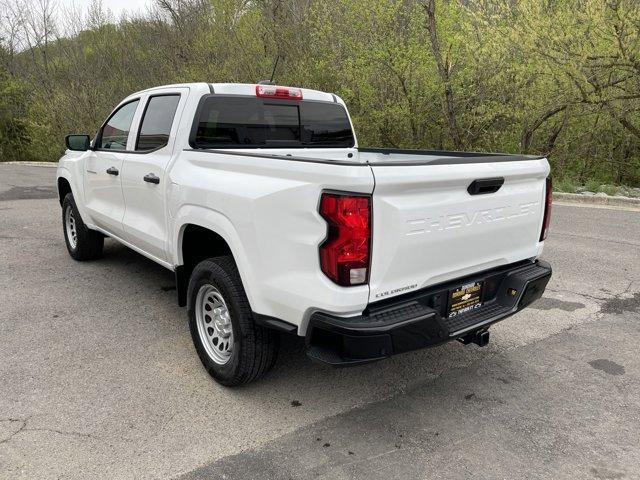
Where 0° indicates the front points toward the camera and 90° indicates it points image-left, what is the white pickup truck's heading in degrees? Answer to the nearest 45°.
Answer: approximately 135°
